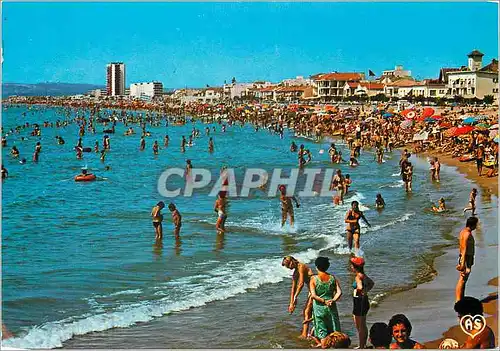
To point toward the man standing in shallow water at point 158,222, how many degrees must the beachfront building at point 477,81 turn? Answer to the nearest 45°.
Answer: approximately 45° to its left

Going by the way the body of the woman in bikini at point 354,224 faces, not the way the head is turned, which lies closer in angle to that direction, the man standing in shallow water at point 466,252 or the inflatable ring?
the man standing in shallow water

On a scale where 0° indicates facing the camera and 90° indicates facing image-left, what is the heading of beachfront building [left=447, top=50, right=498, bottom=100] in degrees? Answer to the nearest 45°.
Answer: approximately 45°

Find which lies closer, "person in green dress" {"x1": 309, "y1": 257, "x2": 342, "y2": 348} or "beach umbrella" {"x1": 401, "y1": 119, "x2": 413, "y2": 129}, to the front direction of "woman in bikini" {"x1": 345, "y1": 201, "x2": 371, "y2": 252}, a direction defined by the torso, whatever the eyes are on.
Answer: the person in green dress

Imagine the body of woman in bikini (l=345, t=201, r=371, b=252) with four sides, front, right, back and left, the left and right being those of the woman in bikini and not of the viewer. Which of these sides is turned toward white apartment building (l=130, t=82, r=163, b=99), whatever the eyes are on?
back

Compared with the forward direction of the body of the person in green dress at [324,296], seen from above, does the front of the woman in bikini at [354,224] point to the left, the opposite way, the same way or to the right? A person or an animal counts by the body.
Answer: the opposite way

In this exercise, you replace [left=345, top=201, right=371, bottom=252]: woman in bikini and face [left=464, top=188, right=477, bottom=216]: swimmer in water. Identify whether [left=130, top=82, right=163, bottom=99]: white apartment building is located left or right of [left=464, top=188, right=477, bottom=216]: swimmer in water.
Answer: left

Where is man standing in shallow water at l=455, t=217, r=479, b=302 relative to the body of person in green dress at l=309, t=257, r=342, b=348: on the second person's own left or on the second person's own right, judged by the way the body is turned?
on the second person's own right

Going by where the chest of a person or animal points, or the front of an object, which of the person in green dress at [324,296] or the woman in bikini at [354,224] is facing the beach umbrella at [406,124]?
the person in green dress

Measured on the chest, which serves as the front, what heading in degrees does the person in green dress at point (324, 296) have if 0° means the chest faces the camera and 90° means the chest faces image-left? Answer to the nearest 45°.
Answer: approximately 180°

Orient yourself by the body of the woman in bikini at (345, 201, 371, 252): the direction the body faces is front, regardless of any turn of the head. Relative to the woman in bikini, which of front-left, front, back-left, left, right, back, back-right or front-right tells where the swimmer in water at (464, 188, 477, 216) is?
back-left

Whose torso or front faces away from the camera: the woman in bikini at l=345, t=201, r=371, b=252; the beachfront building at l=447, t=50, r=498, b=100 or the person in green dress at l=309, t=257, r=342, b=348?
the person in green dress

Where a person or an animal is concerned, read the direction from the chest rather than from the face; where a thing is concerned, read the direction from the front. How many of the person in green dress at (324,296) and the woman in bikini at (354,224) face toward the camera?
1
